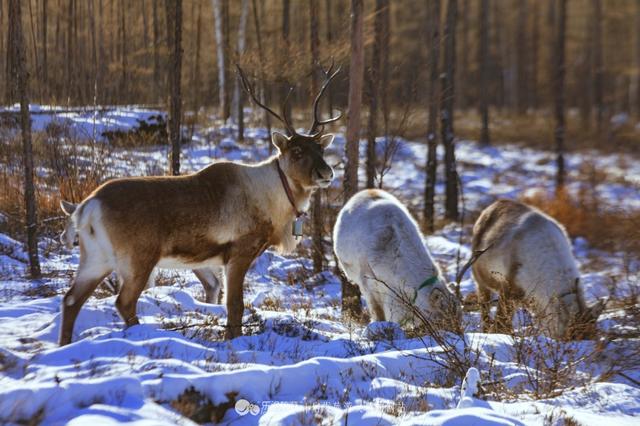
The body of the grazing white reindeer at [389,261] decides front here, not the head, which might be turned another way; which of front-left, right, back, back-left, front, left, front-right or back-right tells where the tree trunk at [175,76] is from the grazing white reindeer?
back

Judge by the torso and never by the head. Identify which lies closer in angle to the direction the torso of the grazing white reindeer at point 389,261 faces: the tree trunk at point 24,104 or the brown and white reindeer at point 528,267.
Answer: the brown and white reindeer

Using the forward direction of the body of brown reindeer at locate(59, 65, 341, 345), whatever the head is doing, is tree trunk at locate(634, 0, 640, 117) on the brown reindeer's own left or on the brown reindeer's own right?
on the brown reindeer's own left

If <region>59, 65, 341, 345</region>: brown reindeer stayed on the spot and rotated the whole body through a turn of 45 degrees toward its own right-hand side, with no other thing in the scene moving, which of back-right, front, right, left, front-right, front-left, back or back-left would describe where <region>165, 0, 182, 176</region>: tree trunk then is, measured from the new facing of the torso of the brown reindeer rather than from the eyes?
back-left

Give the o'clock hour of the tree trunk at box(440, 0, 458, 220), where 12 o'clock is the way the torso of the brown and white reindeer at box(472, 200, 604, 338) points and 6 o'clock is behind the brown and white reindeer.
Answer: The tree trunk is roughly at 7 o'clock from the brown and white reindeer.

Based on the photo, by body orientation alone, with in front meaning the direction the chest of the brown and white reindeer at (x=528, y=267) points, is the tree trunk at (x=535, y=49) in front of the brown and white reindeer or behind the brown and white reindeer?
behind

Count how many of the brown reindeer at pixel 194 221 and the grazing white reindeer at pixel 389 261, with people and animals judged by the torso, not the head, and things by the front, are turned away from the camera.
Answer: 0

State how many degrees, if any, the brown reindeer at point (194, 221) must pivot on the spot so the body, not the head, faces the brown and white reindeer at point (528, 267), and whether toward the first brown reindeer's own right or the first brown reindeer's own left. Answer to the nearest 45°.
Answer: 0° — it already faces it

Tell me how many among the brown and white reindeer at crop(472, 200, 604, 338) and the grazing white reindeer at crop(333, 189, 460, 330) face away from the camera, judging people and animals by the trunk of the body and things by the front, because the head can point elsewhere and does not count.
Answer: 0

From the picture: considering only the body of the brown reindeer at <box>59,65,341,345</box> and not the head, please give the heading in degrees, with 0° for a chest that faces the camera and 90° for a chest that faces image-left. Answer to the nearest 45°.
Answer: approximately 270°

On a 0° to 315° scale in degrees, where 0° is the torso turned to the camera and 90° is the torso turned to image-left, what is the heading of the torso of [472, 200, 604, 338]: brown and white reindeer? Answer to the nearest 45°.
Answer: approximately 315°
